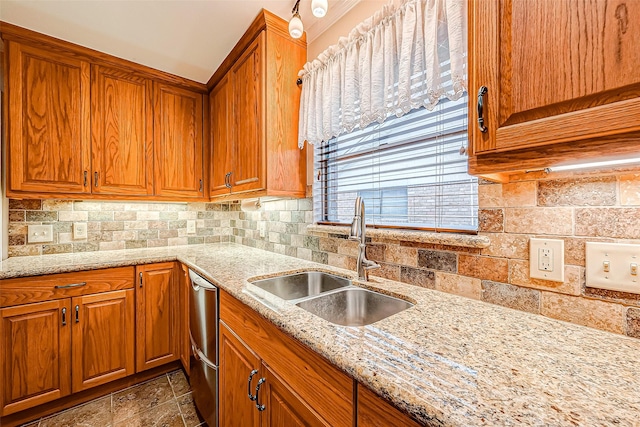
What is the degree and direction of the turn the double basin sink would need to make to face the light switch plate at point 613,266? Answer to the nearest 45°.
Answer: approximately 90° to its left

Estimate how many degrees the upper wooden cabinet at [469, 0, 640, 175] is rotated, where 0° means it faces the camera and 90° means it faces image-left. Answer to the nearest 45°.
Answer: approximately 45°

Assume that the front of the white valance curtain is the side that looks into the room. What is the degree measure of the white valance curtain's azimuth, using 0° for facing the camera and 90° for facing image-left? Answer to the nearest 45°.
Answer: approximately 45°

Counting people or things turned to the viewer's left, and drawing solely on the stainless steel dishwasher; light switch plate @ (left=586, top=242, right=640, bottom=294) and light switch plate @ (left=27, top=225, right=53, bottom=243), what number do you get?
1

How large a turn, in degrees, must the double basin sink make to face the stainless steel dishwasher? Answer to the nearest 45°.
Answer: approximately 45° to its right

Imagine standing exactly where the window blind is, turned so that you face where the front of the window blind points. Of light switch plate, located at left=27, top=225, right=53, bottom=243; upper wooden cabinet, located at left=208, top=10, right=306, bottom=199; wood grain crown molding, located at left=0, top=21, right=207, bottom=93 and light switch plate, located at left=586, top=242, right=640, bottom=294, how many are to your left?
1

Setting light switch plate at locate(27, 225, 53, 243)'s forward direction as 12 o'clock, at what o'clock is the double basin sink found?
The double basin sink is roughly at 11 o'clock from the light switch plate.

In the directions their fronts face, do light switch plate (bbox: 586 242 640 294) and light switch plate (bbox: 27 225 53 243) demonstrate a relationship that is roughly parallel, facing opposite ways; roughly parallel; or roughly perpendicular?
roughly perpendicular

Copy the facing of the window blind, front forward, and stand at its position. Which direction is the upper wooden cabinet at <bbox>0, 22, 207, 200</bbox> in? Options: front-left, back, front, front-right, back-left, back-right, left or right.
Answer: front-right
